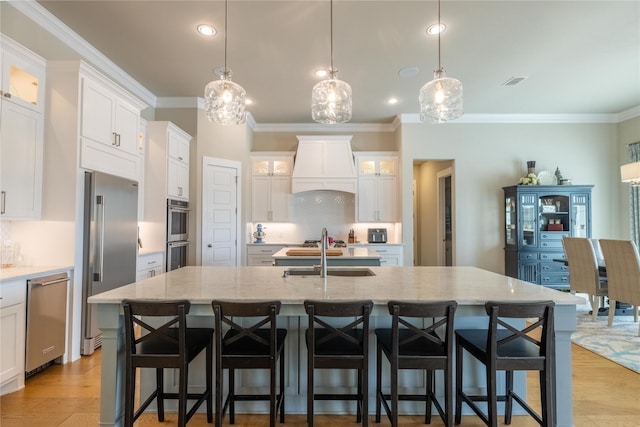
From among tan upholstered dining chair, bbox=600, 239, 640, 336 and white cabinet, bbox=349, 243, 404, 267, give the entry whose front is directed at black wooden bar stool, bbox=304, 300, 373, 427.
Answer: the white cabinet

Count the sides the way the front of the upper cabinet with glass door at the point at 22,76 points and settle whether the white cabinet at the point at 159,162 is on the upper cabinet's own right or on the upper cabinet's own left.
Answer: on the upper cabinet's own left

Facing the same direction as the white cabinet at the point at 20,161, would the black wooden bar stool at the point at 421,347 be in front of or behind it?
in front

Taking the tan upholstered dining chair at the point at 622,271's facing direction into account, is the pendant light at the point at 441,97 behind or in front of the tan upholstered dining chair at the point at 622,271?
behind

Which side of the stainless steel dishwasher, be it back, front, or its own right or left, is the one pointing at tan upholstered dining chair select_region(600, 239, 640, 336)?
front

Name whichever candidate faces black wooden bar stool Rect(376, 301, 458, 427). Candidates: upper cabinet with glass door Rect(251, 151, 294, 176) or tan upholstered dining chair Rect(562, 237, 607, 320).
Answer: the upper cabinet with glass door

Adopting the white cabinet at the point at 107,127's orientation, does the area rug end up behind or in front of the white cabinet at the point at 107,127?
in front

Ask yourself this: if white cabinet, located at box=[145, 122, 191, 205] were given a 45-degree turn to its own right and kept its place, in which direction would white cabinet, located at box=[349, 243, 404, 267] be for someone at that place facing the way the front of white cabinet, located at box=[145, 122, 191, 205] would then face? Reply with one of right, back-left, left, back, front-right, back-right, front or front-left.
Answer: left

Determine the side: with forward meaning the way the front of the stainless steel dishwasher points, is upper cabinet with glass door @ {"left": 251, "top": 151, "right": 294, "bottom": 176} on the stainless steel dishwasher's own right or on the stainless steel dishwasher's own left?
on the stainless steel dishwasher's own left

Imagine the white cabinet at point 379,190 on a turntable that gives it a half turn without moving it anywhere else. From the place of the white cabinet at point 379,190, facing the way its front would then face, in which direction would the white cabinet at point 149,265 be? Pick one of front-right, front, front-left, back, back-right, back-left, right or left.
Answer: back-left

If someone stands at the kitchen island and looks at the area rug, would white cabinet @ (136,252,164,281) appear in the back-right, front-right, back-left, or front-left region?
back-left

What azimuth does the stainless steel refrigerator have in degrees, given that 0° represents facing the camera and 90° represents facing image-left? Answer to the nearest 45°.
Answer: approximately 315°

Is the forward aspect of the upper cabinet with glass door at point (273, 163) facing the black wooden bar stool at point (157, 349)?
yes

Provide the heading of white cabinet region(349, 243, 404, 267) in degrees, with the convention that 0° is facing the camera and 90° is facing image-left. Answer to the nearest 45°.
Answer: approximately 0°

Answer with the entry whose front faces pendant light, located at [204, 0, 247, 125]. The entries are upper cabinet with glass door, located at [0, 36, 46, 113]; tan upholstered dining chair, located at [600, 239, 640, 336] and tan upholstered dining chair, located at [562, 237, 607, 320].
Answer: the upper cabinet with glass door

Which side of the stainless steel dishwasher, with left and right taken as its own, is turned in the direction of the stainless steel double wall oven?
left

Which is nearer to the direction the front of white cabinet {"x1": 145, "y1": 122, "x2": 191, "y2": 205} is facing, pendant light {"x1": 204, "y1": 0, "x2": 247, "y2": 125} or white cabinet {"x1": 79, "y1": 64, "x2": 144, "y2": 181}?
the pendant light

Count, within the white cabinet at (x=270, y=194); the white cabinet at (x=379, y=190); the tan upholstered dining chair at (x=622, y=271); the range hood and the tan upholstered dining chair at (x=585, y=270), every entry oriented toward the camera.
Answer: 3
